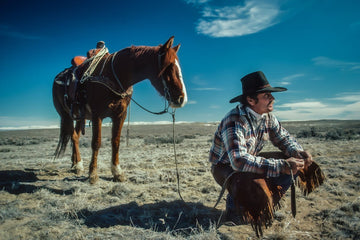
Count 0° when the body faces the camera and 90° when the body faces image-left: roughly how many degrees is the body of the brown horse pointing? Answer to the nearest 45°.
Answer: approximately 315°
